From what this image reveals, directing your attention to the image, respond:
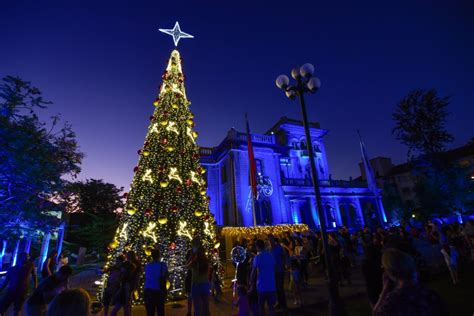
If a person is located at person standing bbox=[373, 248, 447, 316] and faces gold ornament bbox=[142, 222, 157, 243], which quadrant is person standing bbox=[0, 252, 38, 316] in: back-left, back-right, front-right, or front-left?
front-left

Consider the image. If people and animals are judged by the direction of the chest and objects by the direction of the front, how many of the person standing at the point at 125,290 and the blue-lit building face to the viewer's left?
0

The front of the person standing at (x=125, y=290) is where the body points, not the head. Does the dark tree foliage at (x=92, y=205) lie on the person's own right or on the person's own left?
on the person's own left

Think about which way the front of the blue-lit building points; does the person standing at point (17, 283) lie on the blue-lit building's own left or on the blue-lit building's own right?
on the blue-lit building's own right

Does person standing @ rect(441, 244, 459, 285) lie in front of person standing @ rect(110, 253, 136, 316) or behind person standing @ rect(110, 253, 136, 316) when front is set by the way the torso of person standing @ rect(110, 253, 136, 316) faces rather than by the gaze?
in front

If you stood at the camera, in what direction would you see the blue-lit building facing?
facing the viewer and to the right of the viewer

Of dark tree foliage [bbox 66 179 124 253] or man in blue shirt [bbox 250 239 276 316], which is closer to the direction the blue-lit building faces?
the man in blue shirt

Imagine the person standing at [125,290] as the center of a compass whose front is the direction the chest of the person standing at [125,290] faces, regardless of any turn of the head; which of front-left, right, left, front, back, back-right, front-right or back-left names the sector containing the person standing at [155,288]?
front-right
